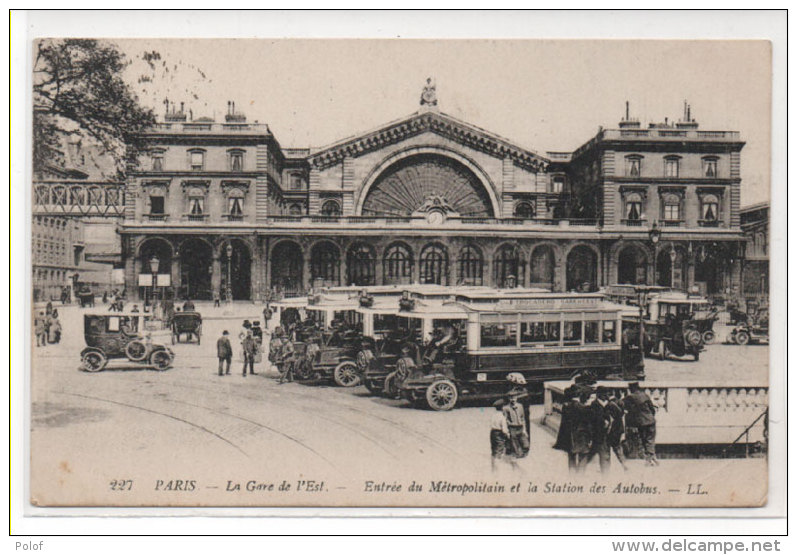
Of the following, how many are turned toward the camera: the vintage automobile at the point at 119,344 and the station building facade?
1

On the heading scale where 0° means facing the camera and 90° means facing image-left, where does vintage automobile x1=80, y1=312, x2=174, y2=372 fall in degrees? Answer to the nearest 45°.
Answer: approximately 270°

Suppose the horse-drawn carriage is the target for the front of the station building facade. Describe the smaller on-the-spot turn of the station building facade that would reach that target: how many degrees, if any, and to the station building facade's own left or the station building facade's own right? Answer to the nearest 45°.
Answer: approximately 45° to the station building facade's own right

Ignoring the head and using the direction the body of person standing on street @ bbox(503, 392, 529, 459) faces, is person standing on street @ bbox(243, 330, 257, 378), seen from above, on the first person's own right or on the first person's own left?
on the first person's own right

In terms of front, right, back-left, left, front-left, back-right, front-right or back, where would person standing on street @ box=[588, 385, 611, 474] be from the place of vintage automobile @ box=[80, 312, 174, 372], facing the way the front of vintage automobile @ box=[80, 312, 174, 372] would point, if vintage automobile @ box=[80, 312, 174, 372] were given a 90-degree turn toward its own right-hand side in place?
front-left
